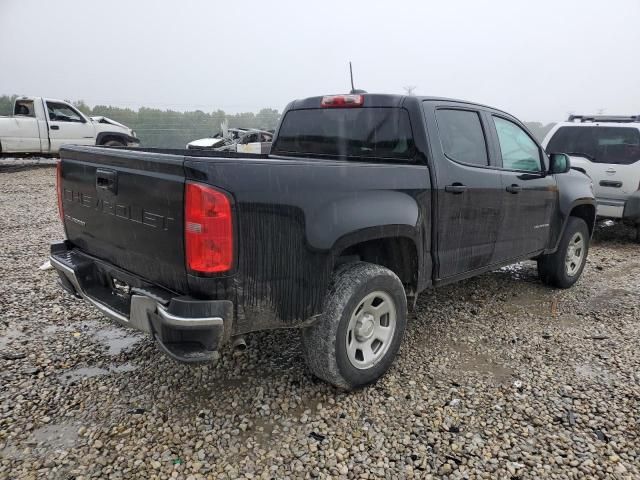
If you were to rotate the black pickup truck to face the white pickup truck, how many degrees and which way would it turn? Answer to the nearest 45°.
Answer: approximately 90° to its left

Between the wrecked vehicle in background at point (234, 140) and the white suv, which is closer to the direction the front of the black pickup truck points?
the white suv

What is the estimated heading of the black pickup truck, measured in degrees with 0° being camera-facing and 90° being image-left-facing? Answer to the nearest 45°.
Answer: approximately 225°

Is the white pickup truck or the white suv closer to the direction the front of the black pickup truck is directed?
the white suv

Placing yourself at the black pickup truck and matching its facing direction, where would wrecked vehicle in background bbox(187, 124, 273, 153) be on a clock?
The wrecked vehicle in background is roughly at 10 o'clock from the black pickup truck.

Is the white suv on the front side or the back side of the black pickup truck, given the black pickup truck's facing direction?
on the front side
